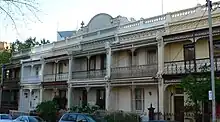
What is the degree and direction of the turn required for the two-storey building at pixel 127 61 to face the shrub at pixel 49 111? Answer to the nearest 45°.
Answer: approximately 90° to its right

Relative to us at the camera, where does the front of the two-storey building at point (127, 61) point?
facing the viewer and to the left of the viewer

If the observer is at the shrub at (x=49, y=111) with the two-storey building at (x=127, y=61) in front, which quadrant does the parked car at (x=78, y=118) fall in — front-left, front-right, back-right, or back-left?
front-right
